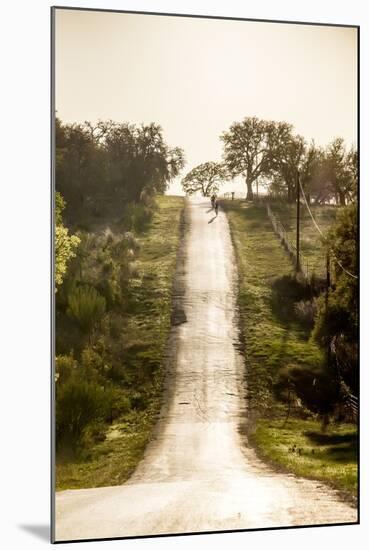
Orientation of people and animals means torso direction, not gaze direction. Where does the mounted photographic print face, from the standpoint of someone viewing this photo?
facing the viewer and to the right of the viewer
